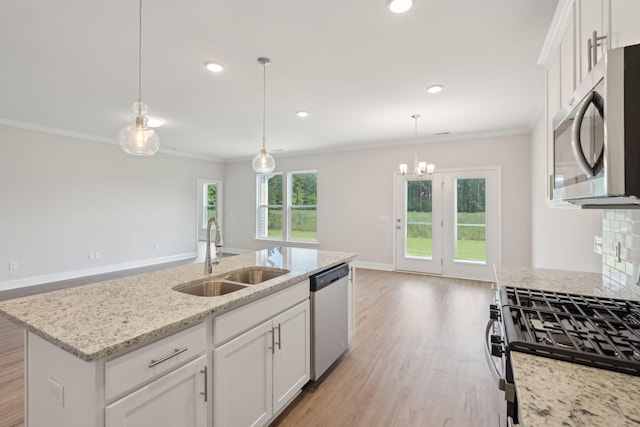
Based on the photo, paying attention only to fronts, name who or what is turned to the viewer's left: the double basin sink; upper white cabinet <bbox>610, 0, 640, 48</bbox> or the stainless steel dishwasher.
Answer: the upper white cabinet

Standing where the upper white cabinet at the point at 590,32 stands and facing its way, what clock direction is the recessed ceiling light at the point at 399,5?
The recessed ceiling light is roughly at 12 o'clock from the upper white cabinet.

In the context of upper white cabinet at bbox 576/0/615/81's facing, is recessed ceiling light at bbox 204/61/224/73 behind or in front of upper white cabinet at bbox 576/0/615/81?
in front

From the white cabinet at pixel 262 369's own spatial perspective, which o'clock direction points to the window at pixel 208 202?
The window is roughly at 7 o'clock from the white cabinet.

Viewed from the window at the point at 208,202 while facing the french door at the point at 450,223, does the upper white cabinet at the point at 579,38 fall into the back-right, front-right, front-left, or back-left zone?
front-right

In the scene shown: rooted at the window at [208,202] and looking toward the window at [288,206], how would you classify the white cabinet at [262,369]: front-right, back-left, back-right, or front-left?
front-right

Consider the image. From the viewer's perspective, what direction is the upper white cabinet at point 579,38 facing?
to the viewer's left

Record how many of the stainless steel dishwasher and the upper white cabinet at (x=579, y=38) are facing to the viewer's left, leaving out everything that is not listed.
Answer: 1

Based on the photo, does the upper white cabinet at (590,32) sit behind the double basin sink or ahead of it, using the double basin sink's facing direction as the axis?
ahead

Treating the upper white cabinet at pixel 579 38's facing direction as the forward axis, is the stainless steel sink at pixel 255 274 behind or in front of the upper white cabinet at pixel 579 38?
in front

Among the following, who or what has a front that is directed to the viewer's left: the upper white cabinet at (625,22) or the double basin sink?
the upper white cabinet
